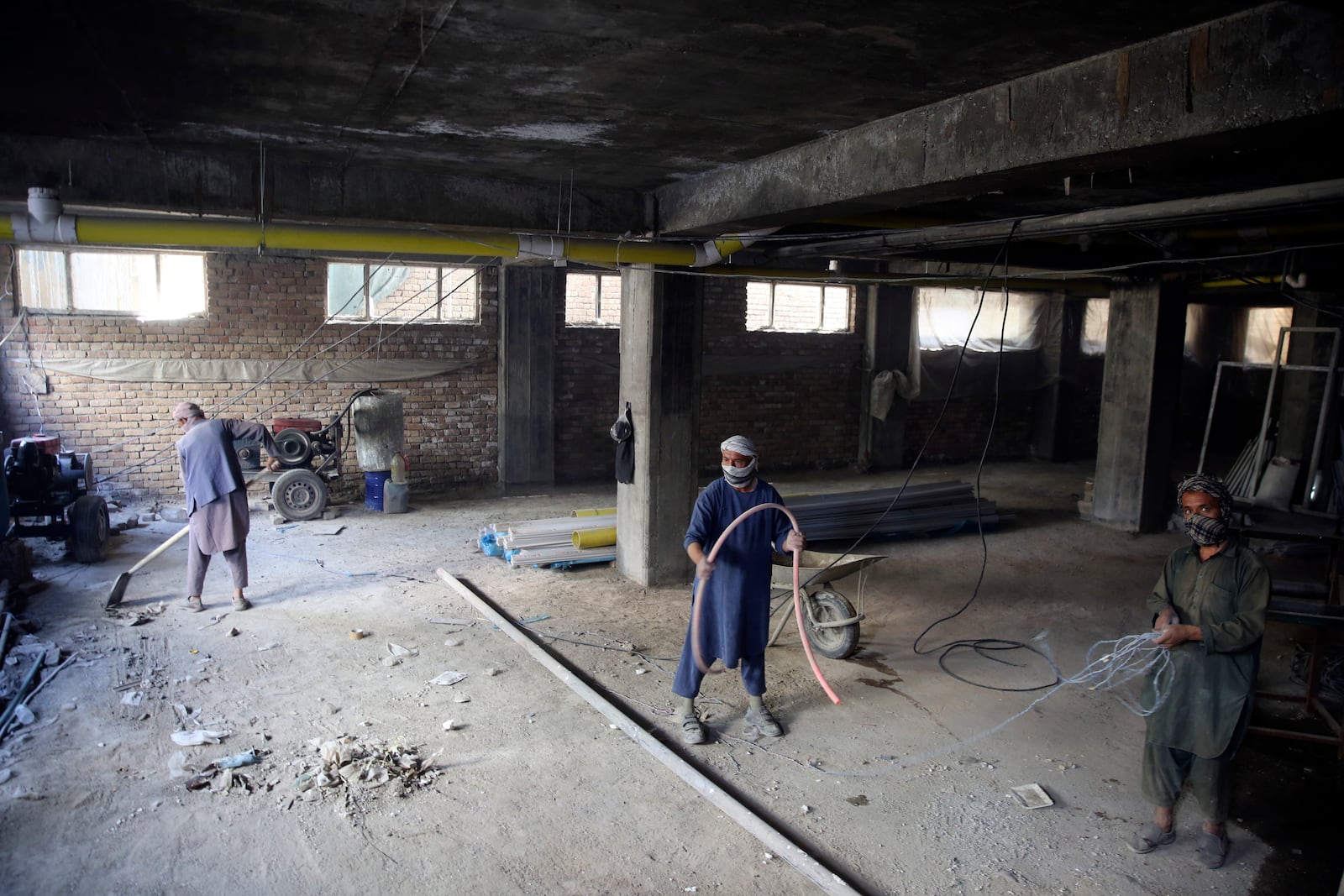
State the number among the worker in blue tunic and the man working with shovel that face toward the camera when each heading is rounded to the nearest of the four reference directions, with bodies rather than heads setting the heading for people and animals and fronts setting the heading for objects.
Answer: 1

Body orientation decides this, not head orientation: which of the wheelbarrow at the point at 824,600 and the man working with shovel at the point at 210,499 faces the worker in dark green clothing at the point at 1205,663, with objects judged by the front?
the wheelbarrow

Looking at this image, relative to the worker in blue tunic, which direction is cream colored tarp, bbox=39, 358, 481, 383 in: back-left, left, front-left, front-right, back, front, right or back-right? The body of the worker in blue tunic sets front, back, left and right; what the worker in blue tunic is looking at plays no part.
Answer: back-right

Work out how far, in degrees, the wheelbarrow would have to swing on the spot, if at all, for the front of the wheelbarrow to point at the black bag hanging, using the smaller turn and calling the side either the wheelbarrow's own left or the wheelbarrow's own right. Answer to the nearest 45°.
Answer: approximately 180°

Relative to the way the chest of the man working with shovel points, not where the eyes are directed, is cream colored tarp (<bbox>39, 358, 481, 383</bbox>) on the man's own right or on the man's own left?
on the man's own right

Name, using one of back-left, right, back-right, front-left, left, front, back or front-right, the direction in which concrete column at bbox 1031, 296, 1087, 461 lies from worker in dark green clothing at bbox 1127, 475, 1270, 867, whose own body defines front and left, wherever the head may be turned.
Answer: back-right

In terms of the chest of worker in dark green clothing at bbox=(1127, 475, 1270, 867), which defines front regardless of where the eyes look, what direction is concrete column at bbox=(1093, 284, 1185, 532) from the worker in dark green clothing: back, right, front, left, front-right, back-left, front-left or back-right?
back-right

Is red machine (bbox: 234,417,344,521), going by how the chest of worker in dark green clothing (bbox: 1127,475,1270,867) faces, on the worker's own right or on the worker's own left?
on the worker's own right

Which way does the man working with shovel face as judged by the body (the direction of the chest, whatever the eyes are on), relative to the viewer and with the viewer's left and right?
facing away from the viewer and to the left of the viewer

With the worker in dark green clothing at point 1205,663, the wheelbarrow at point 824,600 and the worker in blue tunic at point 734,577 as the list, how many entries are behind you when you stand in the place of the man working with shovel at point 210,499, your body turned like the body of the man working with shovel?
3

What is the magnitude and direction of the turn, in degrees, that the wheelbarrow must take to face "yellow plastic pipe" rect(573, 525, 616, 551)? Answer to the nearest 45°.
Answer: approximately 180°
